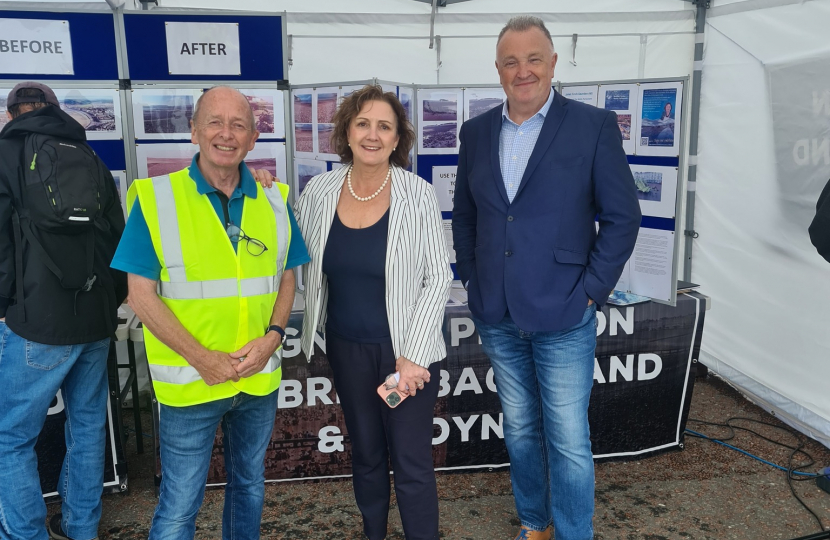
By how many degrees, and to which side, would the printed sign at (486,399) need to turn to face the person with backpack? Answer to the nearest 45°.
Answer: approximately 45° to its right

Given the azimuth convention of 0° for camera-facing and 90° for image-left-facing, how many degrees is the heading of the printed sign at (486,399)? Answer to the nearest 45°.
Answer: approximately 0°

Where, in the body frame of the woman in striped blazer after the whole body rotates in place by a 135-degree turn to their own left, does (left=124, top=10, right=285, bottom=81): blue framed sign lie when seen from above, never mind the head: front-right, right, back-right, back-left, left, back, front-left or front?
left

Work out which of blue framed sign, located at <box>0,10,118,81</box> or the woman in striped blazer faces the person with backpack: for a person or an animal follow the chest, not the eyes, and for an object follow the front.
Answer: the blue framed sign

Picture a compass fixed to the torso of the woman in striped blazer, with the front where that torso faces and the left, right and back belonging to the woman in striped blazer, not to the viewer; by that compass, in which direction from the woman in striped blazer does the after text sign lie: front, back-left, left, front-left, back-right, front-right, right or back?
back-right

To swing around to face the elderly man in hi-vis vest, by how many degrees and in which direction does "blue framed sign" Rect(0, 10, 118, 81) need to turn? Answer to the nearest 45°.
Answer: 0° — it already faces them
